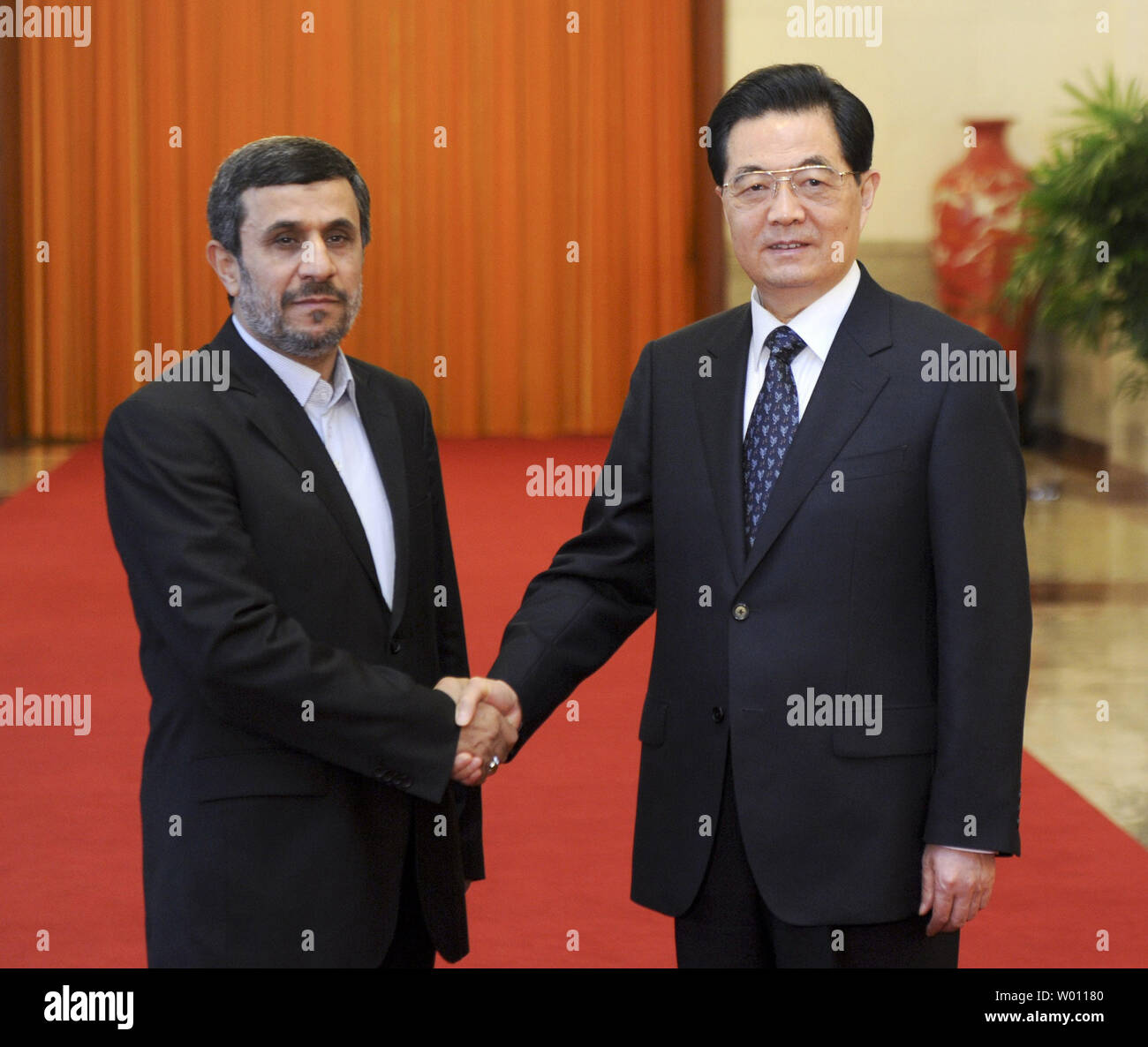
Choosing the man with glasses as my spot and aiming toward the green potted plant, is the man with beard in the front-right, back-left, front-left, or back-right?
back-left

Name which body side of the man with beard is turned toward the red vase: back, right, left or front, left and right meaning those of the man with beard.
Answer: left

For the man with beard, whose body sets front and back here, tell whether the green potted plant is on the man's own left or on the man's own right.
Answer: on the man's own left

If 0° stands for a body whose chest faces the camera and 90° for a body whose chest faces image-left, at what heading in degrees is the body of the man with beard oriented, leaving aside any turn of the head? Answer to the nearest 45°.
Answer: approximately 315°
